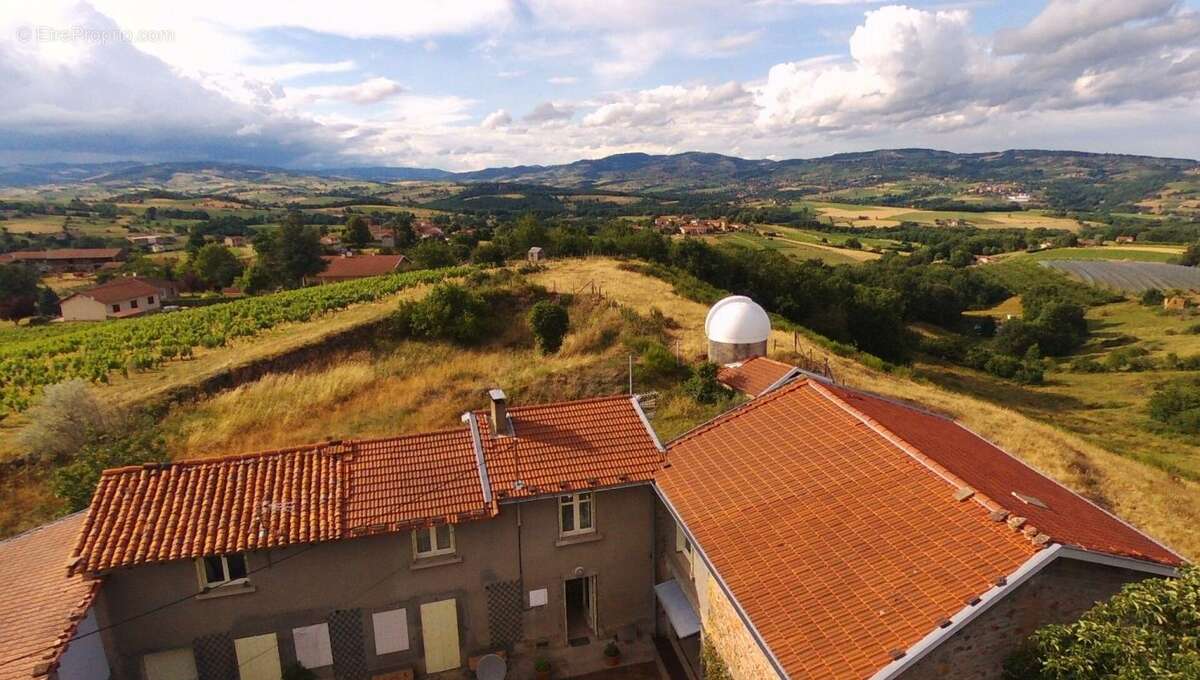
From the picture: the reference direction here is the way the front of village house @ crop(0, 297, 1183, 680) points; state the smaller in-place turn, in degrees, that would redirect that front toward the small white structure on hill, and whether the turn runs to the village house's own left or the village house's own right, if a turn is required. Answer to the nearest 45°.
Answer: approximately 135° to the village house's own left

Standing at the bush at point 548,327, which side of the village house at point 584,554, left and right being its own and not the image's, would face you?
back

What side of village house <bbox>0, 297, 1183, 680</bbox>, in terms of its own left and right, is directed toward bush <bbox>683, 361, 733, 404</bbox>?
back

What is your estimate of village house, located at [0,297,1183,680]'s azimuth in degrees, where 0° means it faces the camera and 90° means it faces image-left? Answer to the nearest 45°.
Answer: approximately 0°

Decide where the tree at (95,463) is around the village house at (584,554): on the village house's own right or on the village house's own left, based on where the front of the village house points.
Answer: on the village house's own right

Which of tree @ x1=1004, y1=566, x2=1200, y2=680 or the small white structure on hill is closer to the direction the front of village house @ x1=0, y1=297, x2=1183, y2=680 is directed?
the tree

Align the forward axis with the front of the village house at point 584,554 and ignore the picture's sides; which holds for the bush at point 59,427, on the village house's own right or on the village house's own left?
on the village house's own right

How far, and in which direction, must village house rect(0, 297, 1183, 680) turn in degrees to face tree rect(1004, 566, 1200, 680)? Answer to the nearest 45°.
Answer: approximately 45° to its left

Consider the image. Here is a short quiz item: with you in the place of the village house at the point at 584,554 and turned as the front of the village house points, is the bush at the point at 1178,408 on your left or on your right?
on your left
